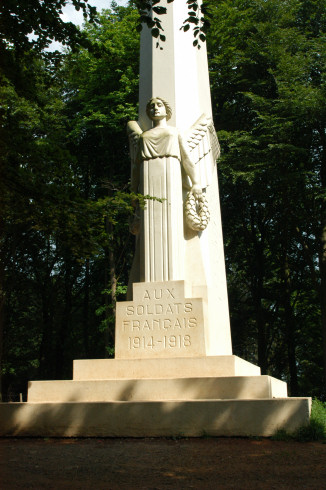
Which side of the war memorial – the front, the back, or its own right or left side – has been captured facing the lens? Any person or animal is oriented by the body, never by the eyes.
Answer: front
